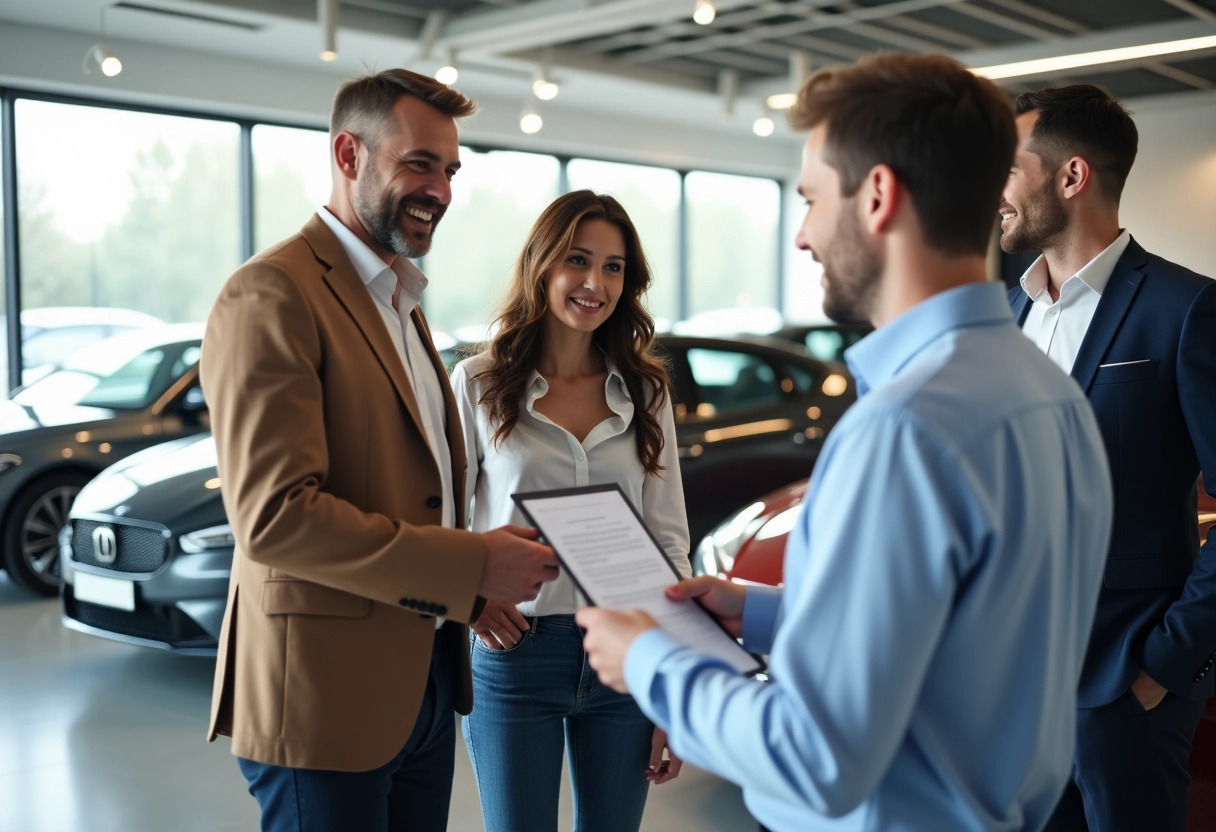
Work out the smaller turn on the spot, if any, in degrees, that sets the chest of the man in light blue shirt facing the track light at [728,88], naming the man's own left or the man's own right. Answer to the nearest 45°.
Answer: approximately 45° to the man's own right

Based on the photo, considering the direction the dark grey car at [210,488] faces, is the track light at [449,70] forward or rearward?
rearward

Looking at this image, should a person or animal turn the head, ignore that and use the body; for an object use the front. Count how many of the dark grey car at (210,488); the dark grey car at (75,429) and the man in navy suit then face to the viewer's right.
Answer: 0

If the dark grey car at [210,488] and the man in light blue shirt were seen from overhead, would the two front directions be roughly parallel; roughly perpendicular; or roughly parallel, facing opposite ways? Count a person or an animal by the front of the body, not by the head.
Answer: roughly perpendicular

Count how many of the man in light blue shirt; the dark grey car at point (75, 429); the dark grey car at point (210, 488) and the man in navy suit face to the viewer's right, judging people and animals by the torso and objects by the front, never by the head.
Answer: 0

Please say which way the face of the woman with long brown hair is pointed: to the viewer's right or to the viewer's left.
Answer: to the viewer's right

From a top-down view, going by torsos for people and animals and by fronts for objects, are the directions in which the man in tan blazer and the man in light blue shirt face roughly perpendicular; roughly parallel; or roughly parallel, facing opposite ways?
roughly parallel, facing opposite ways

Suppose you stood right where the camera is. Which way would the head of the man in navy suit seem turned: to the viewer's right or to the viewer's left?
to the viewer's left

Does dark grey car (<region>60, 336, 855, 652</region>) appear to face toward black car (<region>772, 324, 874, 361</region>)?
no

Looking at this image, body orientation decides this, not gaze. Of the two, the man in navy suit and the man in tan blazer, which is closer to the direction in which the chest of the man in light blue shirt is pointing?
the man in tan blazer

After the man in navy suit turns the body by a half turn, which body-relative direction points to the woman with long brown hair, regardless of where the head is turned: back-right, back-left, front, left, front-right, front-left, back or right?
back-left

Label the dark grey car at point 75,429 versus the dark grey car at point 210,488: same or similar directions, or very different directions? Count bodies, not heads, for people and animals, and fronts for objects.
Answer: same or similar directions

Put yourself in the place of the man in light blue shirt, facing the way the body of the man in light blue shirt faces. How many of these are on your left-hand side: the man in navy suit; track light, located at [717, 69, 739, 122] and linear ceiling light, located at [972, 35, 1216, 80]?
0

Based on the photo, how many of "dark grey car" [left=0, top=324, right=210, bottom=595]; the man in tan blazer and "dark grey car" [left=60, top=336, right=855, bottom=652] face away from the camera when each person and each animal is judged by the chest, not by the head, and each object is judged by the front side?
0

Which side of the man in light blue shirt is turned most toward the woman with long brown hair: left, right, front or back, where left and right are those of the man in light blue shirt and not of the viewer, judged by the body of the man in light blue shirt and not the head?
front

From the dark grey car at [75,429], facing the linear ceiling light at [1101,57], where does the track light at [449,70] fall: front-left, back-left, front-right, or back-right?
front-left

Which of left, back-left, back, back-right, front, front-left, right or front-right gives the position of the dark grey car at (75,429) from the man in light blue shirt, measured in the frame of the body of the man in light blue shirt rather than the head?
front

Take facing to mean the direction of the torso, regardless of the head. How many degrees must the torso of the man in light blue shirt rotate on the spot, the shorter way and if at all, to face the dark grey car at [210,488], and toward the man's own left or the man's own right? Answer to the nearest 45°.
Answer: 0° — they already face it

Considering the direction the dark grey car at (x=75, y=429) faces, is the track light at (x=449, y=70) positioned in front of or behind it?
behind

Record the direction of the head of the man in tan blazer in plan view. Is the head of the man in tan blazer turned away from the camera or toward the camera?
toward the camera

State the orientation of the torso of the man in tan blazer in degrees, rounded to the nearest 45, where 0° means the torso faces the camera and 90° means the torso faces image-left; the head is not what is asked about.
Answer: approximately 315°

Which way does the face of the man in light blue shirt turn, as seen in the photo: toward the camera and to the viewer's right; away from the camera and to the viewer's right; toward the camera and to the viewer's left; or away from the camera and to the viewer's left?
away from the camera and to the viewer's left

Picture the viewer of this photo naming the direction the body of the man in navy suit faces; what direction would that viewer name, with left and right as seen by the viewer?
facing the viewer and to the left of the viewer

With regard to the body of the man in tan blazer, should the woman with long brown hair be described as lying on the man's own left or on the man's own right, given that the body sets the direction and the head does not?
on the man's own left
